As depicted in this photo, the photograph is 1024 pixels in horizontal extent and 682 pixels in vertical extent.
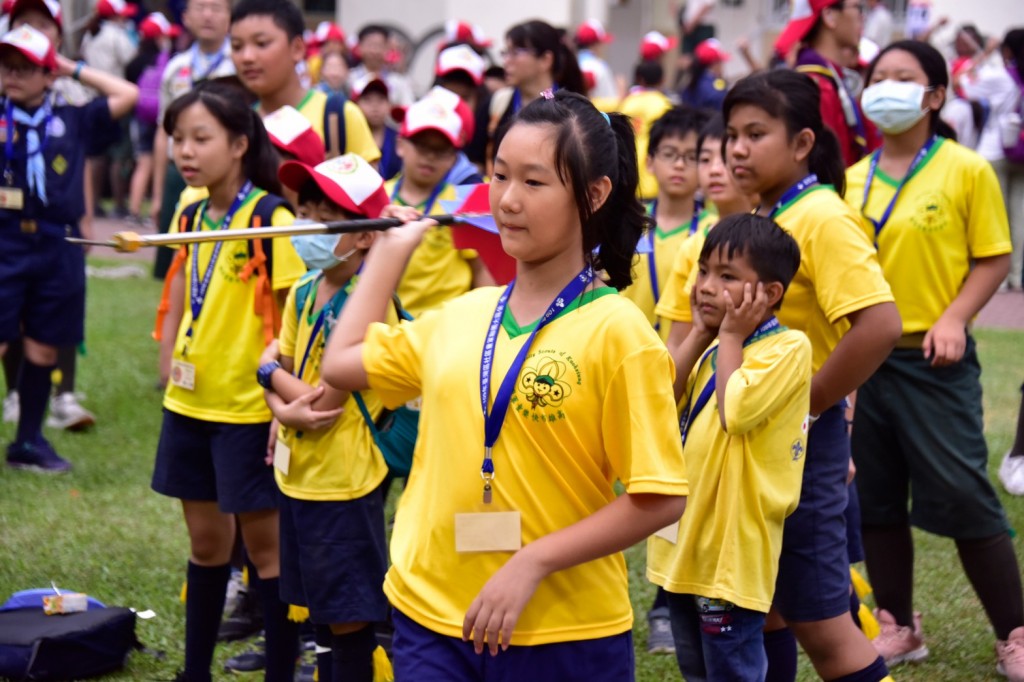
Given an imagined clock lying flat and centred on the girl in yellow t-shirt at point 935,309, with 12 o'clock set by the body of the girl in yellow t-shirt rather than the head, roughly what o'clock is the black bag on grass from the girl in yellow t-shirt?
The black bag on grass is roughly at 1 o'clock from the girl in yellow t-shirt.

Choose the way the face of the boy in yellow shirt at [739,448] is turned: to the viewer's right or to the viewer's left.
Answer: to the viewer's left

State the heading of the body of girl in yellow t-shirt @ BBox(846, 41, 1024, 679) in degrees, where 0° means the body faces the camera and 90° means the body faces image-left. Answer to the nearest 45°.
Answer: approximately 45°

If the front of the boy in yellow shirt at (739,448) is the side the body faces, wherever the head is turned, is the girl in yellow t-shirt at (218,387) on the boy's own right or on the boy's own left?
on the boy's own right

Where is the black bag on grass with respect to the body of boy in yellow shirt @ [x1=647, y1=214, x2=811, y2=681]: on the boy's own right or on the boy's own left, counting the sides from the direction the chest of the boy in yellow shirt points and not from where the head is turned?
on the boy's own right

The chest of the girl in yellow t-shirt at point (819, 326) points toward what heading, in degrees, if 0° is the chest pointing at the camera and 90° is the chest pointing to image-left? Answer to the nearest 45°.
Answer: approximately 45°

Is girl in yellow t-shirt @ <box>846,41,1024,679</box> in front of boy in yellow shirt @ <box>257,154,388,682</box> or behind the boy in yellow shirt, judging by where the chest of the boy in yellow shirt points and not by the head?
behind
